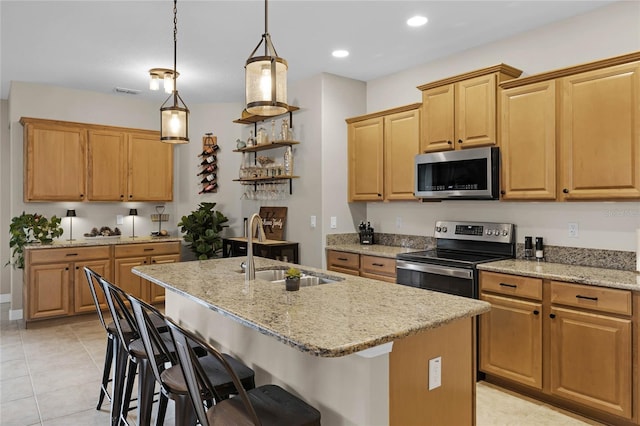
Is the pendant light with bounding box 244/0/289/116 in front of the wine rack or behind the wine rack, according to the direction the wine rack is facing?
in front

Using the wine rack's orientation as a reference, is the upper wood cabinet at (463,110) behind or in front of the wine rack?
in front
